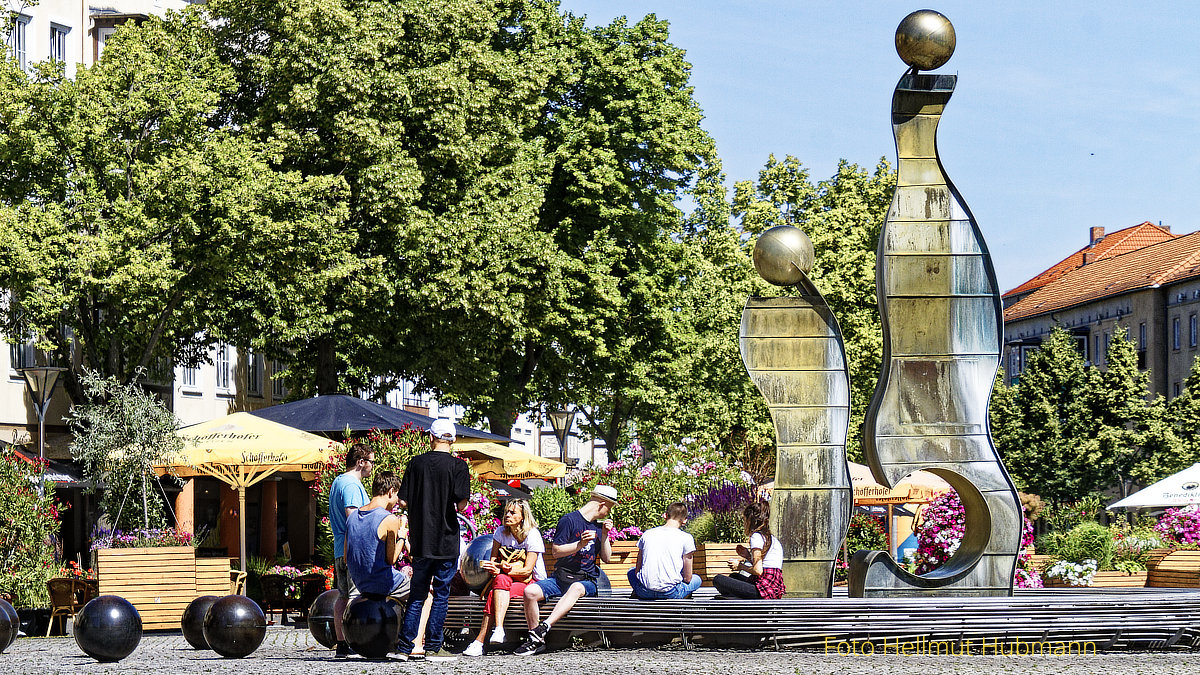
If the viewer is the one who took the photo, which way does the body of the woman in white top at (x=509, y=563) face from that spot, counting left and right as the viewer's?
facing the viewer and to the left of the viewer

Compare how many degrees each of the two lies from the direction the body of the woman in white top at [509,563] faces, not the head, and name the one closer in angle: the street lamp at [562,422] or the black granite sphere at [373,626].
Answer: the black granite sphere

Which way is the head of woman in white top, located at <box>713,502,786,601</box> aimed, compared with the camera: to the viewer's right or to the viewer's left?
to the viewer's left

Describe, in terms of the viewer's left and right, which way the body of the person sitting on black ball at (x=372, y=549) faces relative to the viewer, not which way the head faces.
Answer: facing away from the viewer and to the right of the viewer

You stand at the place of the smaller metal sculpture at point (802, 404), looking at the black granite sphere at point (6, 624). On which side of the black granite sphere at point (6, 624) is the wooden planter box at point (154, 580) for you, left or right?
right

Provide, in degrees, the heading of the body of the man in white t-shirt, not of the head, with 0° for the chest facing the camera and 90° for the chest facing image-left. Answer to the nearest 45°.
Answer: approximately 180°

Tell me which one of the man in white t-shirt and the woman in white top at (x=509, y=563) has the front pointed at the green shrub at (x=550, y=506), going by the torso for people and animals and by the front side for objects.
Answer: the man in white t-shirt

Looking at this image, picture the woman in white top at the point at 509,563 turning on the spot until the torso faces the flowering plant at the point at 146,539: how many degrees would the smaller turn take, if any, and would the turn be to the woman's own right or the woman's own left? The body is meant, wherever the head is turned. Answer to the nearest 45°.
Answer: approximately 90° to the woman's own right

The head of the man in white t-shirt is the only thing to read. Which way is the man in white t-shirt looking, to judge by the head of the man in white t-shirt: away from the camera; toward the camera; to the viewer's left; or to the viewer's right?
away from the camera

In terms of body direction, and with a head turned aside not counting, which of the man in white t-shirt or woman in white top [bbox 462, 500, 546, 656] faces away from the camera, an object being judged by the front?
the man in white t-shirt

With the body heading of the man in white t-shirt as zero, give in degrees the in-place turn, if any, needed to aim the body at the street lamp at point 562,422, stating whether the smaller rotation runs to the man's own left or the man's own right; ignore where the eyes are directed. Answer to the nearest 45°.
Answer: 0° — they already face it

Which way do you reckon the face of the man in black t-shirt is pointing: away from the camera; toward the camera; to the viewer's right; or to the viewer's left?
away from the camera

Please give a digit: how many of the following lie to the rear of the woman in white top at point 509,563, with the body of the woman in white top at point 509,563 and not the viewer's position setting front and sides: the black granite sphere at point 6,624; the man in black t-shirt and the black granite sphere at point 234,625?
0

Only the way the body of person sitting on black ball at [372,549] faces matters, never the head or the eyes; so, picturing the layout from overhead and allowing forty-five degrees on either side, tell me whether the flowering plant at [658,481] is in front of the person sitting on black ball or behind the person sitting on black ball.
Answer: in front

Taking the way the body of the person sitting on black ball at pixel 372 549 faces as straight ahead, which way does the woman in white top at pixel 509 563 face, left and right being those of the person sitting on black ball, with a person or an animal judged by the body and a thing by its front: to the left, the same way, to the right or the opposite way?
the opposite way

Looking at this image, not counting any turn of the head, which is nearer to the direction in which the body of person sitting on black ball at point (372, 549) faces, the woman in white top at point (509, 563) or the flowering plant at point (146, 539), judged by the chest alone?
the woman in white top
